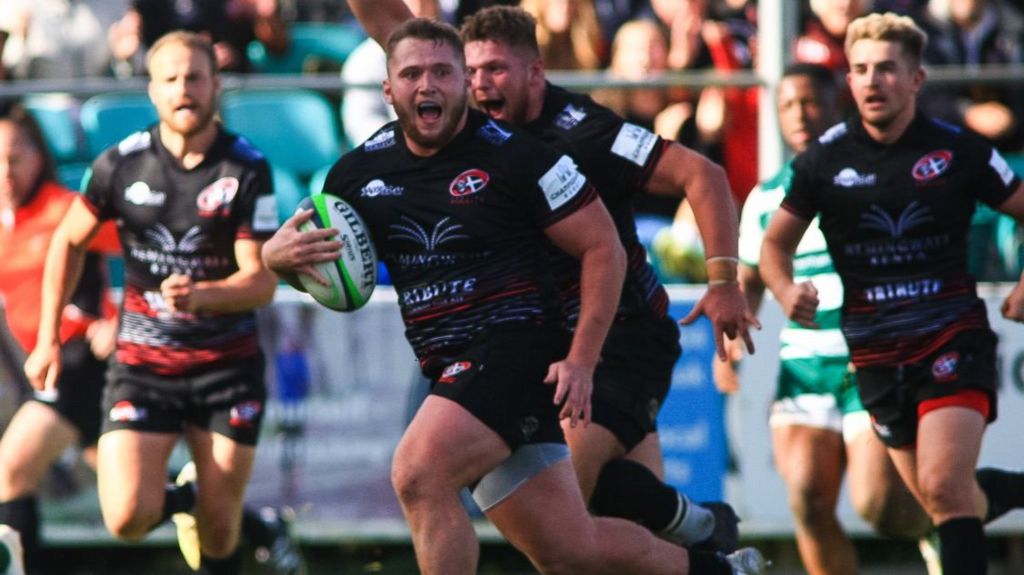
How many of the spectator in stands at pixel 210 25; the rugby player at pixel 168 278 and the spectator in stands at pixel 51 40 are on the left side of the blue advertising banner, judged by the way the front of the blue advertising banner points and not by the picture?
0

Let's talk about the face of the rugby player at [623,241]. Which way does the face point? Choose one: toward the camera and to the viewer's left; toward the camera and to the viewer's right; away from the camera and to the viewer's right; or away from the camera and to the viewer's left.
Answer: toward the camera and to the viewer's left

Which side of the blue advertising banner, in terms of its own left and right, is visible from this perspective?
front

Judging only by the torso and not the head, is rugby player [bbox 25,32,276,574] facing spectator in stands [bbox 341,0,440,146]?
no

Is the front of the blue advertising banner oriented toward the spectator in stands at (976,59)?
no

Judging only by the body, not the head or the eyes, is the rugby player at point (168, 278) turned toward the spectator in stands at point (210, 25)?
no

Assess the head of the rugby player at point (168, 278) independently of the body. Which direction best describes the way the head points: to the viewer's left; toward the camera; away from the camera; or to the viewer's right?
toward the camera

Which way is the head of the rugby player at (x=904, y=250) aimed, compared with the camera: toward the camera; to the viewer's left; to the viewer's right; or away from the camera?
toward the camera

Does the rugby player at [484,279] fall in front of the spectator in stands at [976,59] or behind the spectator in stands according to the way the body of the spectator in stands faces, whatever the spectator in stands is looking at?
in front

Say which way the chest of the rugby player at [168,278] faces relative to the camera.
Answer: toward the camera

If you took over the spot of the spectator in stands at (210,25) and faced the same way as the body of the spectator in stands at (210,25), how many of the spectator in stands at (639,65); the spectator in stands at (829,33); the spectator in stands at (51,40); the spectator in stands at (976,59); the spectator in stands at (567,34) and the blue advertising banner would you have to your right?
1

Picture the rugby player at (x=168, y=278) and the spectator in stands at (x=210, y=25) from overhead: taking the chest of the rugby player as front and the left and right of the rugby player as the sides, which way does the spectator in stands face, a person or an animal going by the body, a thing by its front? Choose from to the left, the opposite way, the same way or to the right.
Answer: the same way

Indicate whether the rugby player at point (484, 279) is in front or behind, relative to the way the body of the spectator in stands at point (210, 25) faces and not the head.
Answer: in front

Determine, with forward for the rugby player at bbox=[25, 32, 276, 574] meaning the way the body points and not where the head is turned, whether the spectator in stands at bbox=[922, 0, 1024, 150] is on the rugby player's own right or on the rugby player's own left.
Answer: on the rugby player's own left
